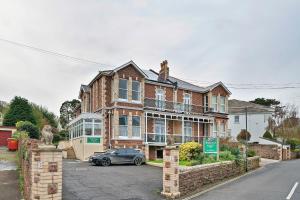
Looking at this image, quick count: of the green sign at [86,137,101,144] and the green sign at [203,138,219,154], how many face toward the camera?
2

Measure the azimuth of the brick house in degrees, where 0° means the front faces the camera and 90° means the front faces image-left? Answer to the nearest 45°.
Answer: approximately 315°

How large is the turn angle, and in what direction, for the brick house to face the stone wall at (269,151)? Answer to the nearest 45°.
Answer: approximately 90° to its left

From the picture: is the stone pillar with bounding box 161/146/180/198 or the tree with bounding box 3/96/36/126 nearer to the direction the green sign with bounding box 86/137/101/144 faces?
the stone pillar

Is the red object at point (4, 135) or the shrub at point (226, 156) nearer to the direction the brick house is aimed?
the shrub

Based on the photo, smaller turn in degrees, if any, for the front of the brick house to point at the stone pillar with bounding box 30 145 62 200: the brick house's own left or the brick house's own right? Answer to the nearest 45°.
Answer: approximately 45° to the brick house's own right

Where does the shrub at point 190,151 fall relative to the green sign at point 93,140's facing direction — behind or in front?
in front

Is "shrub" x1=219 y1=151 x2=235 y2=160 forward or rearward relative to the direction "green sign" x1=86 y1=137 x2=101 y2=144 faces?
forward

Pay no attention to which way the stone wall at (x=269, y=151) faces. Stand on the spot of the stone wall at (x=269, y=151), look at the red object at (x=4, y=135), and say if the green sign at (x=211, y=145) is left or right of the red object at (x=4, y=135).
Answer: left

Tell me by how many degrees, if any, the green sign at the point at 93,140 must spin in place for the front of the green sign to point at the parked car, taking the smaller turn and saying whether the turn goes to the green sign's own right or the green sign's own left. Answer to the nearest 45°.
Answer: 0° — it already faces it

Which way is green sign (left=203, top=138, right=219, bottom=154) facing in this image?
toward the camera

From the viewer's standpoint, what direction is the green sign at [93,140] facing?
toward the camera
